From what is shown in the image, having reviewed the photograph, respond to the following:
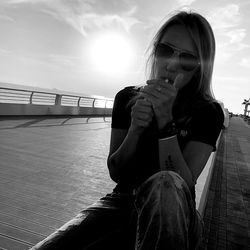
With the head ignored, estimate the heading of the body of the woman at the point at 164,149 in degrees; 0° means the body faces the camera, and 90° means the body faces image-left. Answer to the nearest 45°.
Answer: approximately 0°

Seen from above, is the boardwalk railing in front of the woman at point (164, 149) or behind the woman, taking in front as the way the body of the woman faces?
behind
